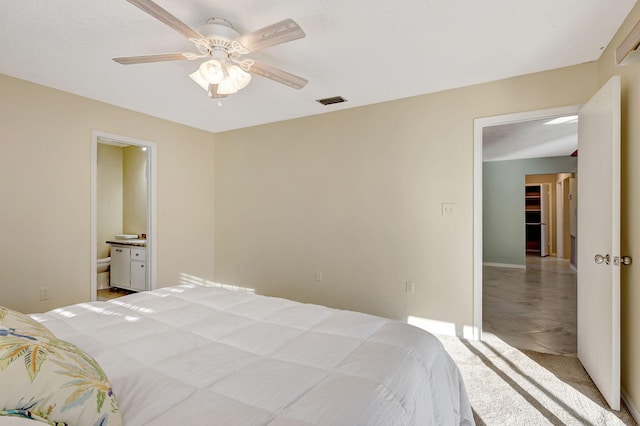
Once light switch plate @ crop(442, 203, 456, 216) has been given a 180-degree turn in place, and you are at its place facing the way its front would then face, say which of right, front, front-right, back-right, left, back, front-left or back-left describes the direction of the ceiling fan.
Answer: back-left

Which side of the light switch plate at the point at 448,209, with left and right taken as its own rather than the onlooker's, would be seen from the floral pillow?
front

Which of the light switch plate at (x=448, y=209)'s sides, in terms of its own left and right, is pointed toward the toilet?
right

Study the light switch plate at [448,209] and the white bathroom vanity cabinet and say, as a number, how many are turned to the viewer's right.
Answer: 0

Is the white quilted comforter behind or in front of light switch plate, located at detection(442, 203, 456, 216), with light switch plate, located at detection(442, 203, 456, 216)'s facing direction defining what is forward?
in front

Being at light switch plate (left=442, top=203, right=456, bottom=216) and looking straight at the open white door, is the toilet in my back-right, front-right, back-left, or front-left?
back-right
